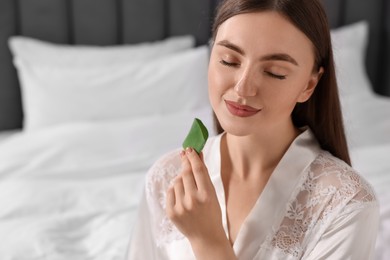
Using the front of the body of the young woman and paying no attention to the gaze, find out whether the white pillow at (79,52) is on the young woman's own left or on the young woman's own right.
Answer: on the young woman's own right

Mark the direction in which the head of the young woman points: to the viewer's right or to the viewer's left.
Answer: to the viewer's left

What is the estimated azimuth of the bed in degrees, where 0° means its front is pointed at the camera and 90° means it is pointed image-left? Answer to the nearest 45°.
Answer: approximately 0°

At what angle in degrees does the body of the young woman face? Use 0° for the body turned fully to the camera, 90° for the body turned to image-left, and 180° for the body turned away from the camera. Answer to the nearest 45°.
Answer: approximately 45°

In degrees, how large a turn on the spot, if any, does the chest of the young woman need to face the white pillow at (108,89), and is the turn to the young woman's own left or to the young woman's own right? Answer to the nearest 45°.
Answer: approximately 90° to the young woman's own right
